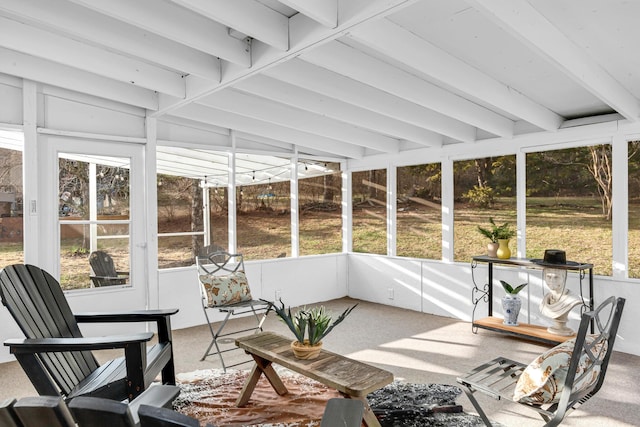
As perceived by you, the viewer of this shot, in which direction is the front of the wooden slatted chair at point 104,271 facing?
facing the viewer and to the right of the viewer

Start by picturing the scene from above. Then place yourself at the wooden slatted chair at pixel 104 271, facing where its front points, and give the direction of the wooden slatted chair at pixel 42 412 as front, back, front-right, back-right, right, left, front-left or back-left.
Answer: front-right

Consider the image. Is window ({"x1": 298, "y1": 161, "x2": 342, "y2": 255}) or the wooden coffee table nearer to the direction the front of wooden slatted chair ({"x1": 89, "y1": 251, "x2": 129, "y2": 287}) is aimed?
the window

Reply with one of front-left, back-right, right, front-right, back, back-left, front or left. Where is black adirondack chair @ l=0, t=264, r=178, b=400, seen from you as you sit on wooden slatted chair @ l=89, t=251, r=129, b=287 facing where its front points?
front-right

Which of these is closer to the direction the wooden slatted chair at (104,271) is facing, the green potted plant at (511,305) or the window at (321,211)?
the green potted plant

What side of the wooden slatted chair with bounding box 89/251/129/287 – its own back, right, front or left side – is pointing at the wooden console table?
front

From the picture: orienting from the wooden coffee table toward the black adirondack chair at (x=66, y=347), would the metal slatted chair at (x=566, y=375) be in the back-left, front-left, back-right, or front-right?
back-left

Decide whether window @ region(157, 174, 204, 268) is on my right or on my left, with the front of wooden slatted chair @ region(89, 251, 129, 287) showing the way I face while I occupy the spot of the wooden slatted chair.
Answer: on my right
